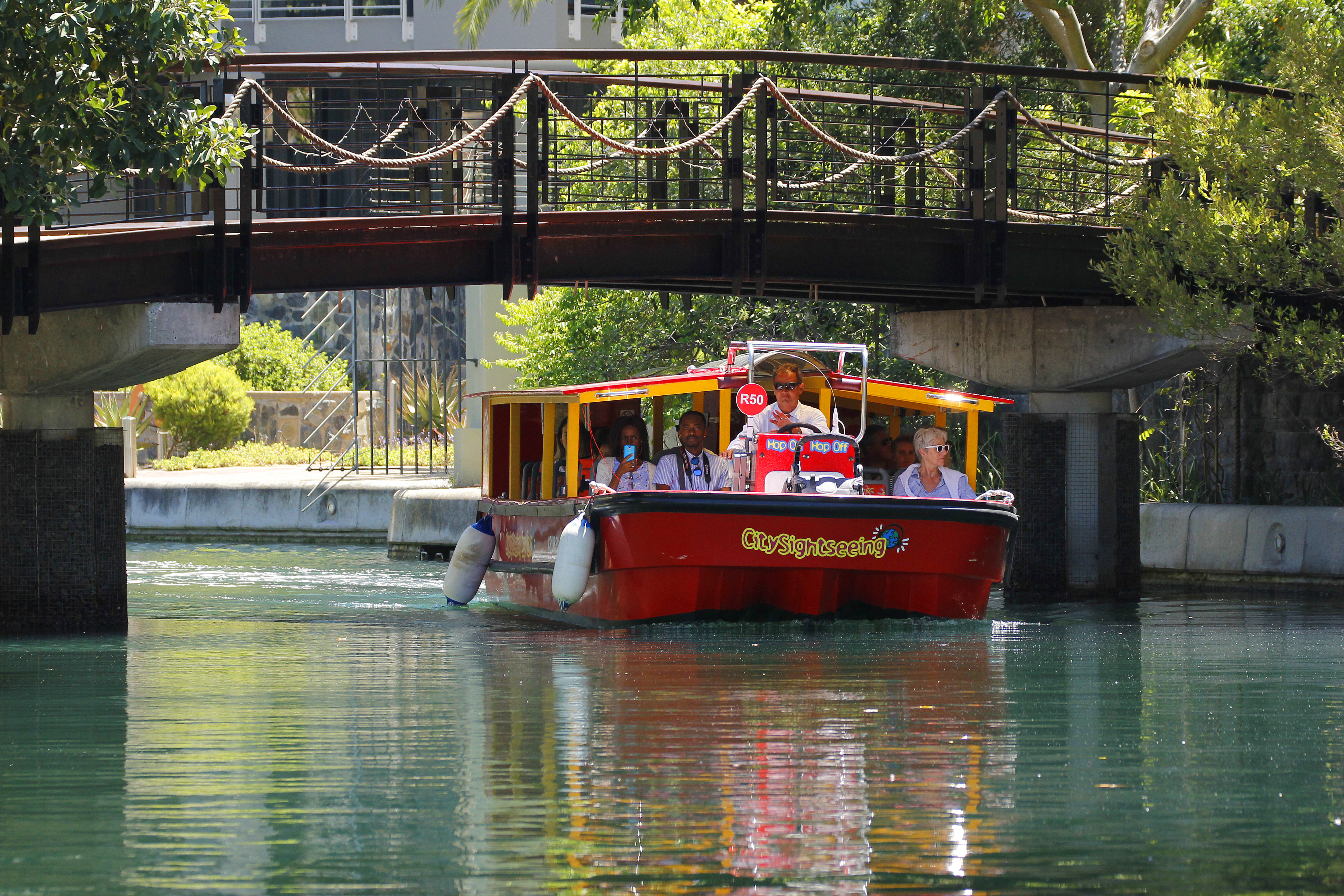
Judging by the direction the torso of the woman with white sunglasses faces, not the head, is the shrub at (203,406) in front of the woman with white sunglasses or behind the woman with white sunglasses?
behind

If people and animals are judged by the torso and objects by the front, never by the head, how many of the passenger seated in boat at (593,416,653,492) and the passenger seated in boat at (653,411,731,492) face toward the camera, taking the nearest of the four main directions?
2

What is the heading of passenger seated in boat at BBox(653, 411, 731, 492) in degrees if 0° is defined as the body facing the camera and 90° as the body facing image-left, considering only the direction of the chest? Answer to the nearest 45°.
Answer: approximately 0°

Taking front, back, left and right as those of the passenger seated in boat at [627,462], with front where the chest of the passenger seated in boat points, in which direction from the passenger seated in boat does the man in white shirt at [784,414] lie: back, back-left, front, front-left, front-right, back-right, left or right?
front-left
